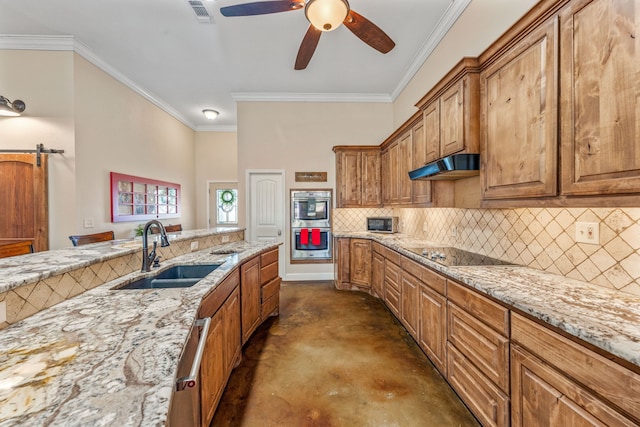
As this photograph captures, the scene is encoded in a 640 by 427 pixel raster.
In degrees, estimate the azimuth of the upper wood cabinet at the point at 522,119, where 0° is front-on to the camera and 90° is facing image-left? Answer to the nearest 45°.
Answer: approximately 45°

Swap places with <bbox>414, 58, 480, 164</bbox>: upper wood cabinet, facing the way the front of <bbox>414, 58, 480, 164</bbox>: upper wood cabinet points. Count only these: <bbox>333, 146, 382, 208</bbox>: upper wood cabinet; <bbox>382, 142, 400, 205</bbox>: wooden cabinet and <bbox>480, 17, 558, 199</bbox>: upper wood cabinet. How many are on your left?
1

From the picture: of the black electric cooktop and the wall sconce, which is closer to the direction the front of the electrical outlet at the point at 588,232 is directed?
the wall sconce

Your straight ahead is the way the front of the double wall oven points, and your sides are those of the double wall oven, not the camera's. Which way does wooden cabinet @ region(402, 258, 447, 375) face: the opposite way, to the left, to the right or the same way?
to the right

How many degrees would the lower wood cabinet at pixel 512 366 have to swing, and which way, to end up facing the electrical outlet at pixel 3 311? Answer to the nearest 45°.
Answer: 0° — it already faces it

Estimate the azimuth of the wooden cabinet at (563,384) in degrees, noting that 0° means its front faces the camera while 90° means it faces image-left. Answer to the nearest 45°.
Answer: approximately 45°

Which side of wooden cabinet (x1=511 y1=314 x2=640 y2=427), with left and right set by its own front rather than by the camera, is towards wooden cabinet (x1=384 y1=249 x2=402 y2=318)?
right

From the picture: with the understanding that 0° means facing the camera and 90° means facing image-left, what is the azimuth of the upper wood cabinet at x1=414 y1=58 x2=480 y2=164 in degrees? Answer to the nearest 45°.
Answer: approximately 45°

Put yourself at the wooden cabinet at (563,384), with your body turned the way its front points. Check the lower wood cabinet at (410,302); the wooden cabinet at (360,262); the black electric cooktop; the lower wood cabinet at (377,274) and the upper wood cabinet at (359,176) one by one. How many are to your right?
5

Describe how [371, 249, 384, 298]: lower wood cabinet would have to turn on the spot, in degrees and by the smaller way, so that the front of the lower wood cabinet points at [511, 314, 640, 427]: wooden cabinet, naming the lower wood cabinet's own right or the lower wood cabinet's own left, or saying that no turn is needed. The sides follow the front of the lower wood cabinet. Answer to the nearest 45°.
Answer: approximately 45° to the lower wood cabinet's own left
